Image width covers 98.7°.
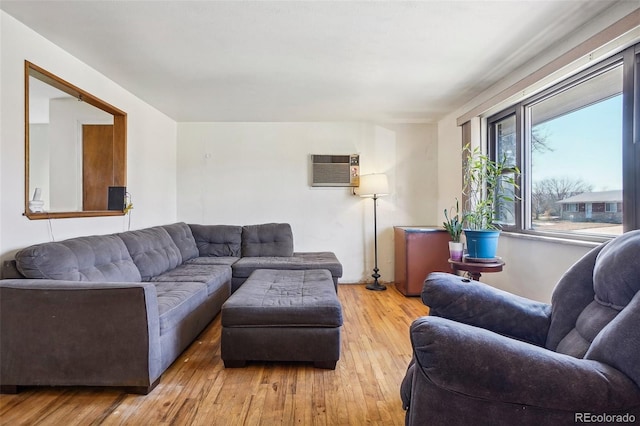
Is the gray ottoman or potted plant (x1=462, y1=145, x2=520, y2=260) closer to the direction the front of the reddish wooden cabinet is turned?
the gray ottoman

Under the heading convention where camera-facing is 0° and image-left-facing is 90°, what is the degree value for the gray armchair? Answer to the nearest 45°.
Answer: approximately 90°

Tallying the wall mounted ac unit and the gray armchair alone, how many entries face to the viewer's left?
1

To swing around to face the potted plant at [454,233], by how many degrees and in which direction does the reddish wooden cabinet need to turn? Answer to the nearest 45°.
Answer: approximately 135° to its left

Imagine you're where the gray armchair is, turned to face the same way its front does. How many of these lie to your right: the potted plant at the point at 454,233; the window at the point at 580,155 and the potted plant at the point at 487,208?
3

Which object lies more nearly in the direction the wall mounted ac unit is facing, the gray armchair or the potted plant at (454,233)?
the gray armchair

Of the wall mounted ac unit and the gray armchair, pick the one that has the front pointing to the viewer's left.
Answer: the gray armchair

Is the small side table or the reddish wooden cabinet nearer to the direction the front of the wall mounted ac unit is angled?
the small side table

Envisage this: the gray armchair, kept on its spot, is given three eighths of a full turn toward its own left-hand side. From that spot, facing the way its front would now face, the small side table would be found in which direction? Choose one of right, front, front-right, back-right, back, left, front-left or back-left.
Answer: back-left

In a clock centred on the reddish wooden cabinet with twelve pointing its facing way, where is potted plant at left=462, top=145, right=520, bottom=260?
The potted plant is roughly at 8 o'clock from the reddish wooden cabinet.

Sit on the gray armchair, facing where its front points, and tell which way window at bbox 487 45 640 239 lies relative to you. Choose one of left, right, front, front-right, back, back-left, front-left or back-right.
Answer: right

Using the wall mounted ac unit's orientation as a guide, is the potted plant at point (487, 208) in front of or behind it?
in front
